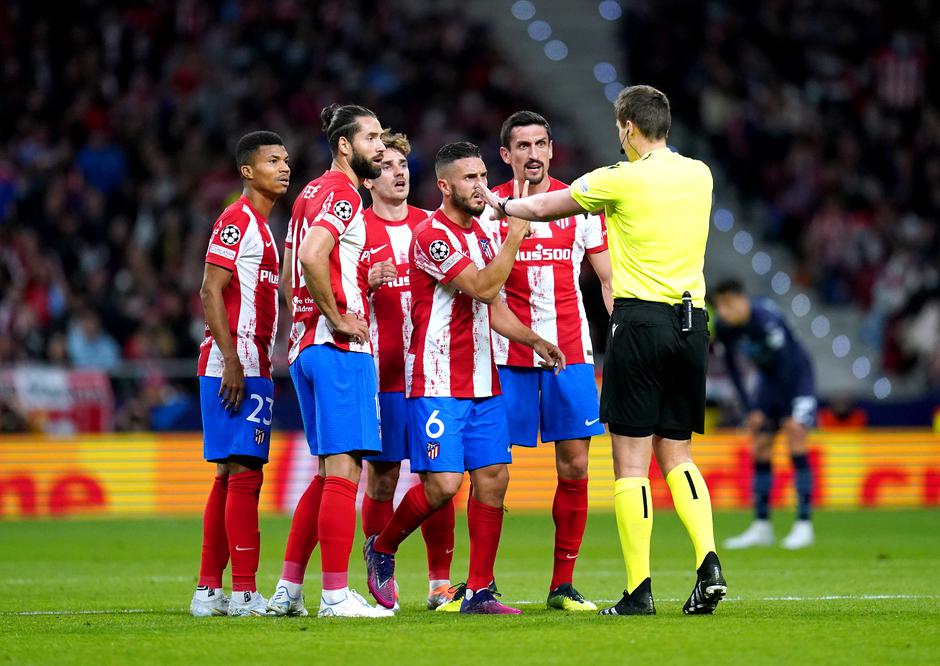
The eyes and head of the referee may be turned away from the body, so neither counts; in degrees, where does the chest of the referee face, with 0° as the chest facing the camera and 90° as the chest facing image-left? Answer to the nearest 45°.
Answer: approximately 135°

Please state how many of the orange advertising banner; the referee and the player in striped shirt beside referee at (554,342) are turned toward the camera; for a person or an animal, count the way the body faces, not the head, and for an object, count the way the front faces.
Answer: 2

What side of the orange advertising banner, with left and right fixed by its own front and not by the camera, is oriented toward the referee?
front

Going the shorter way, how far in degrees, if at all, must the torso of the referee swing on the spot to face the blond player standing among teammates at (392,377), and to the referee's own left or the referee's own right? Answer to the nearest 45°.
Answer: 0° — they already face them

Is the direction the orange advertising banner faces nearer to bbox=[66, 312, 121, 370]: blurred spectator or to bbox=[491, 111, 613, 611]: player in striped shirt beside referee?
the player in striped shirt beside referee

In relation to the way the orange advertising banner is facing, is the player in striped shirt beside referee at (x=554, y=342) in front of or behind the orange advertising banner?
in front

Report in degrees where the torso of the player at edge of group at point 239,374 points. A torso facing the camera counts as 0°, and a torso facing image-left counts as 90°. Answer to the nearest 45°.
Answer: approximately 315°

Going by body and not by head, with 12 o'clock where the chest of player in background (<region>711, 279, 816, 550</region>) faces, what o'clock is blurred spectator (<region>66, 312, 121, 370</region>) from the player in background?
The blurred spectator is roughly at 4 o'clock from the player in background.

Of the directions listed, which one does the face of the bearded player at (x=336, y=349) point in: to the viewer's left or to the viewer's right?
to the viewer's right

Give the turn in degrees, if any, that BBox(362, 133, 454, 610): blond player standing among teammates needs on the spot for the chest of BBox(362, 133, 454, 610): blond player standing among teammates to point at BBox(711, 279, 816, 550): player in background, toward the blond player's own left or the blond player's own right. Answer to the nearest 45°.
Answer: approximately 90° to the blond player's own left

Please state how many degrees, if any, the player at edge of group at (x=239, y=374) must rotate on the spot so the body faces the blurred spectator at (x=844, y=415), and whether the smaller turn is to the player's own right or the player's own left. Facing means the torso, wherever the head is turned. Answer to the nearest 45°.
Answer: approximately 90° to the player's own left

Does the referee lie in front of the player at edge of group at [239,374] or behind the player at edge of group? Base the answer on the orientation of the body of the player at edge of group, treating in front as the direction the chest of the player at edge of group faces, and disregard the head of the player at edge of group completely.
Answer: in front

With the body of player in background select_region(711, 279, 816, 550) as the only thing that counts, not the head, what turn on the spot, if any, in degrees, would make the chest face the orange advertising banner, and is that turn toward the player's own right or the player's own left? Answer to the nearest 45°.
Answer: approximately 90° to the player's own right
